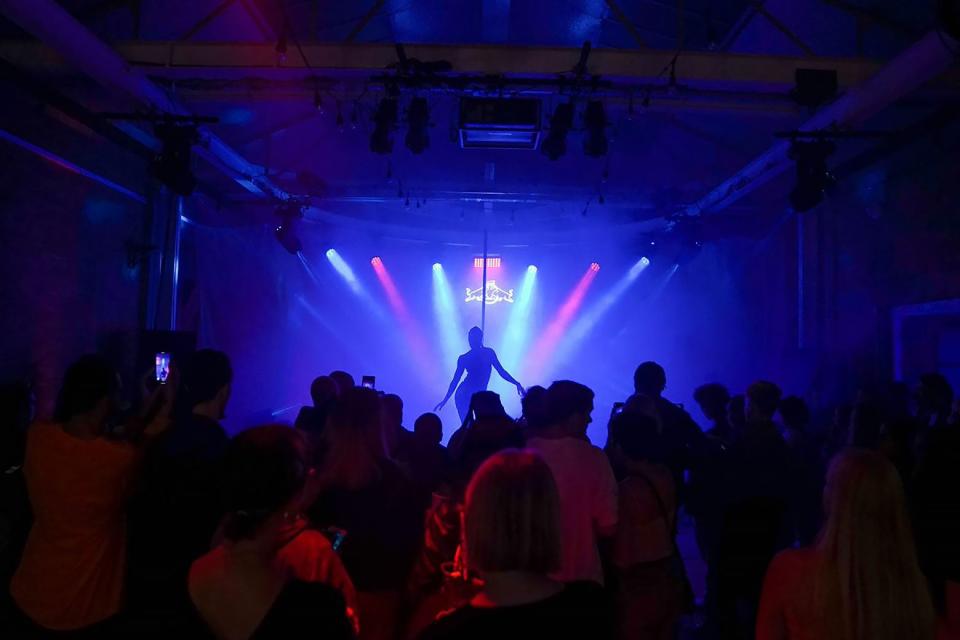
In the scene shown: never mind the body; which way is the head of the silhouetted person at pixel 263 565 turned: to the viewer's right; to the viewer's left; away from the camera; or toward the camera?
away from the camera

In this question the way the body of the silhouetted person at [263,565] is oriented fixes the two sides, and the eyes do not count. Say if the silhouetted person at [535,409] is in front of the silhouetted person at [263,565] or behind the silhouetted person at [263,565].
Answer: in front

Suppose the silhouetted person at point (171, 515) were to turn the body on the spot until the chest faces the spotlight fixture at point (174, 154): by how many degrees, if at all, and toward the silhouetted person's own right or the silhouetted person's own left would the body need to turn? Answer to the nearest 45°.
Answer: approximately 45° to the silhouetted person's own left

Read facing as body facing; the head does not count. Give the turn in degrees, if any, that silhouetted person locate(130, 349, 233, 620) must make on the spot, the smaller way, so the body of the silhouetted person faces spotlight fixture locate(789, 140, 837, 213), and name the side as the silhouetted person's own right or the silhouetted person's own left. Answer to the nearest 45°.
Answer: approximately 45° to the silhouetted person's own right

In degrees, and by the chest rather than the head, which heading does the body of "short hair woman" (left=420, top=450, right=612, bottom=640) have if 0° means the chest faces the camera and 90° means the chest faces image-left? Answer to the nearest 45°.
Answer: approximately 180°

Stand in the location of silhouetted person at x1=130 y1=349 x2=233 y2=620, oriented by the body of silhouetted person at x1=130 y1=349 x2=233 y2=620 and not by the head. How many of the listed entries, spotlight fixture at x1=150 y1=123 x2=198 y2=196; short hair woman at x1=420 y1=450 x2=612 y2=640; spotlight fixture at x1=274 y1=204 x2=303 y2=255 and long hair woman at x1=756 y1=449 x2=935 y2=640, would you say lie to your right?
2

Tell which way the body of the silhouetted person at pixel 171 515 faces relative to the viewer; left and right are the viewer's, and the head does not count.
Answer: facing away from the viewer and to the right of the viewer

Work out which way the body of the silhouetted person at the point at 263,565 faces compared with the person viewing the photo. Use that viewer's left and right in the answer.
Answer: facing away from the viewer and to the right of the viewer

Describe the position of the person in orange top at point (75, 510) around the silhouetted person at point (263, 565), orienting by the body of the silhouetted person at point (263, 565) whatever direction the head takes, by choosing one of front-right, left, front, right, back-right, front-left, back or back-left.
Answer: left

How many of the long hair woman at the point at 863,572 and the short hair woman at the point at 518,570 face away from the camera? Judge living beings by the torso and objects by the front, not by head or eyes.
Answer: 2

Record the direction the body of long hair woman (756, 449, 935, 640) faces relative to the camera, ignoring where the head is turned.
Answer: away from the camera

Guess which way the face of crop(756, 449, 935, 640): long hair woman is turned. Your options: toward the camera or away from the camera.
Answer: away from the camera

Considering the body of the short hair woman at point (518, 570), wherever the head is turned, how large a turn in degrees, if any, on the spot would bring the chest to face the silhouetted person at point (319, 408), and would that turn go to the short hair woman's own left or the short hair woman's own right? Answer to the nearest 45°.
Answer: approximately 45° to the short hair woman's own left
